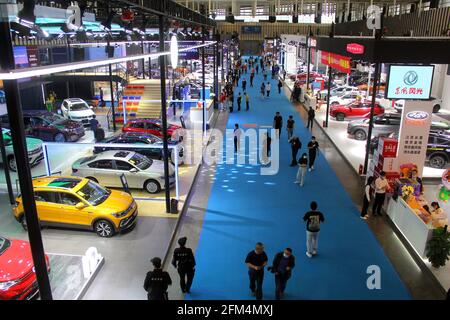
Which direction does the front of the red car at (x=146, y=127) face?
to the viewer's right

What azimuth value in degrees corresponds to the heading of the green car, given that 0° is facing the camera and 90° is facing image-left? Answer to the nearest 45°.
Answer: approximately 315°

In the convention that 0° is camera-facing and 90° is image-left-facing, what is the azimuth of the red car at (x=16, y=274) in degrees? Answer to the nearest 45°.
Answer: approximately 315°

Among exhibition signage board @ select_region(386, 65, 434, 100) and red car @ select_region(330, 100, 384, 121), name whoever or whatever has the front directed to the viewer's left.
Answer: the red car

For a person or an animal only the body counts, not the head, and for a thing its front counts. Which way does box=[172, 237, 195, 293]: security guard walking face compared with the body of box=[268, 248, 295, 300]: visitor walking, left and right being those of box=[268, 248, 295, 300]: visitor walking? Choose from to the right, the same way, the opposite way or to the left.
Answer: the opposite way

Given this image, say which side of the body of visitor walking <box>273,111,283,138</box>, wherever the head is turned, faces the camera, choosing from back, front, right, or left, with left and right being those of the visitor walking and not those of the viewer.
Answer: back
